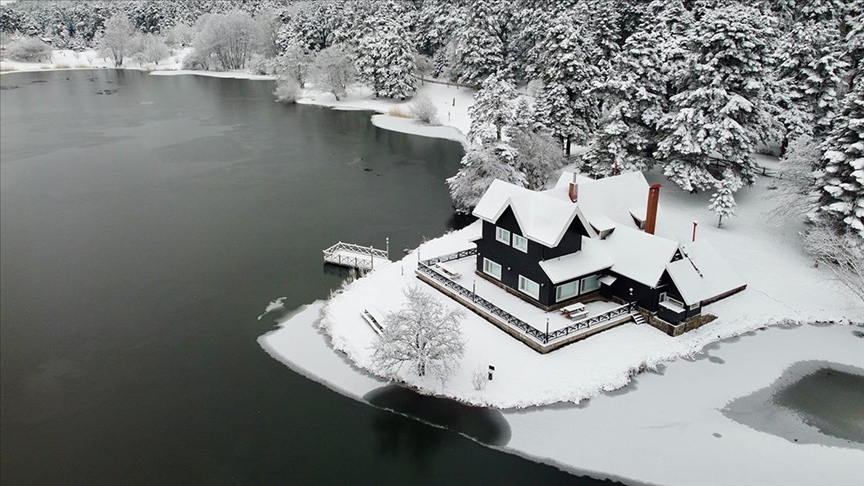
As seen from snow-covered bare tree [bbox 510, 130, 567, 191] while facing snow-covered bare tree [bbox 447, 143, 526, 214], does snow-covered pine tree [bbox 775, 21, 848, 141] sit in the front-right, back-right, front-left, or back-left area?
back-left

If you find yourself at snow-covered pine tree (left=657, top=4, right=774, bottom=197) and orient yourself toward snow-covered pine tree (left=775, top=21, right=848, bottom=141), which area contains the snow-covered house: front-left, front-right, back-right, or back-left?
back-right
